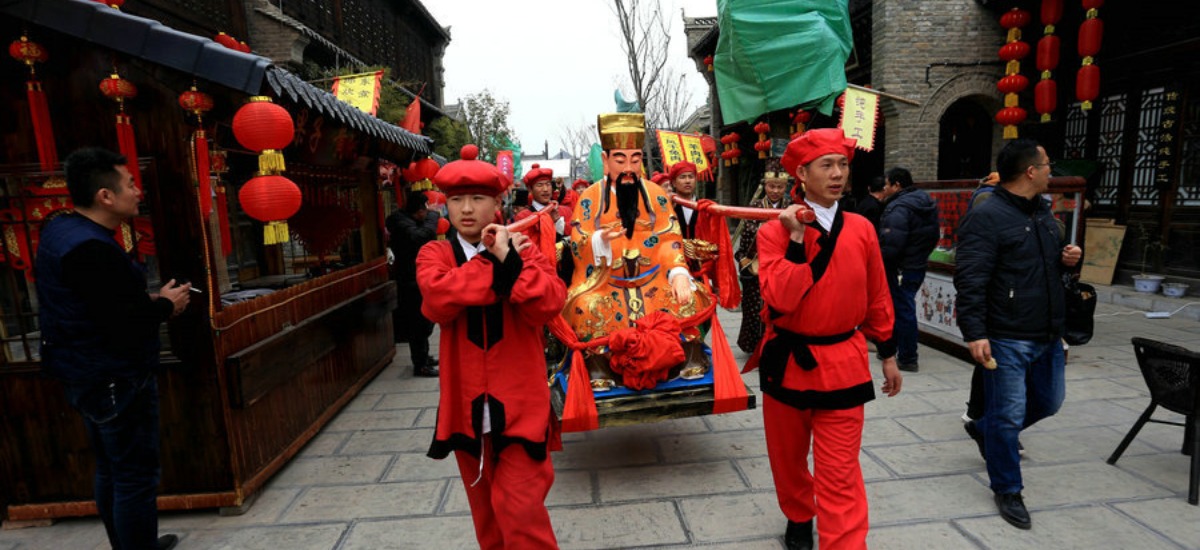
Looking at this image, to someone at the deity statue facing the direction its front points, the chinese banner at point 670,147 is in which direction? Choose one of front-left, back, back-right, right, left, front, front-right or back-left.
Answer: back

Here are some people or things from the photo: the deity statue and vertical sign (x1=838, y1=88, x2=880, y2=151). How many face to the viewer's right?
0

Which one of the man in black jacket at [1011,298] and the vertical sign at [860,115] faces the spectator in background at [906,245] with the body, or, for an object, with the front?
the vertical sign

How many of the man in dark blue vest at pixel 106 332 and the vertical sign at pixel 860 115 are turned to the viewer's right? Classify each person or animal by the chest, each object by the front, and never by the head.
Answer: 1

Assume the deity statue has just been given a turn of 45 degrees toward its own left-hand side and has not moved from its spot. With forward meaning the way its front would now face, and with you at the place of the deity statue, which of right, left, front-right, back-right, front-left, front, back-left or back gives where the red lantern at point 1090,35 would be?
left

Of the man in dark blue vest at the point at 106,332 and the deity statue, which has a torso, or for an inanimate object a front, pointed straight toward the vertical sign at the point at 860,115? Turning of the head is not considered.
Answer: the man in dark blue vest

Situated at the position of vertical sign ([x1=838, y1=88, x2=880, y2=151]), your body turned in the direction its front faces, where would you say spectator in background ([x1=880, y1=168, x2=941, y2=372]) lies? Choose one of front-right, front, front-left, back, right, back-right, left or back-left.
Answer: front

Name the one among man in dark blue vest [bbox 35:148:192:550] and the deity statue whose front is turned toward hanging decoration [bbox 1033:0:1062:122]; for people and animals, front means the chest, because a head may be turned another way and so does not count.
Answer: the man in dark blue vest

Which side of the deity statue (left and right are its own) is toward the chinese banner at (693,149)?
back

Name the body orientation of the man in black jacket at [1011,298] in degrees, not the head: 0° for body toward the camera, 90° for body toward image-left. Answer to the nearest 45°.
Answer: approximately 315°

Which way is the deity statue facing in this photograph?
toward the camera

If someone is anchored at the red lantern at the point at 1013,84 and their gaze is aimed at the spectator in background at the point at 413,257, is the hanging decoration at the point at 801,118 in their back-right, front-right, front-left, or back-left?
front-right

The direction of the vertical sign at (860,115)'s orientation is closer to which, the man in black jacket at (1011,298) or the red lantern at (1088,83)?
the man in black jacket

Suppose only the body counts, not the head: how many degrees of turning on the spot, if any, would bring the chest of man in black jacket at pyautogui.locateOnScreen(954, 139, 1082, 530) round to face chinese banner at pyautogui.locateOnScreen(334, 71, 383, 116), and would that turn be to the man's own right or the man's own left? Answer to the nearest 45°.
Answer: approximately 135° to the man's own right

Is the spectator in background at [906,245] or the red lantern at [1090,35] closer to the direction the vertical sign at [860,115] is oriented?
the spectator in background

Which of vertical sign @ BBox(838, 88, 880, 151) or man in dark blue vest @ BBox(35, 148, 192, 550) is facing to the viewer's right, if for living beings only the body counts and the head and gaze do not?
the man in dark blue vest
